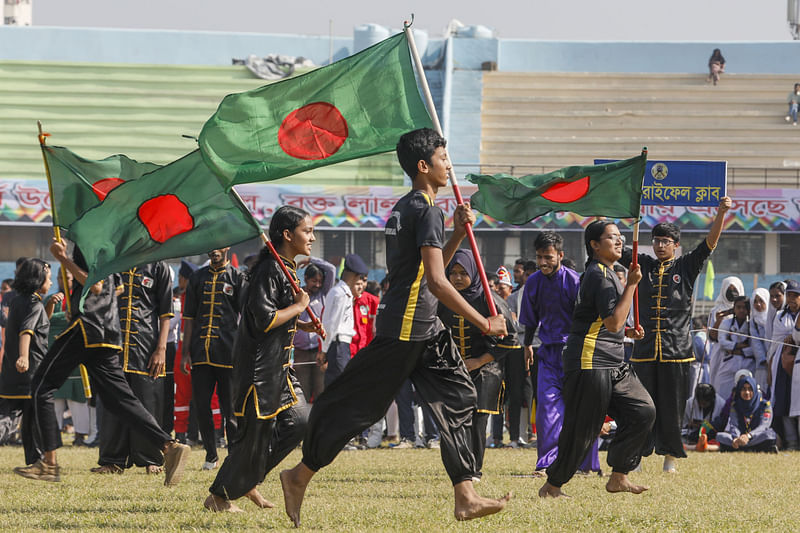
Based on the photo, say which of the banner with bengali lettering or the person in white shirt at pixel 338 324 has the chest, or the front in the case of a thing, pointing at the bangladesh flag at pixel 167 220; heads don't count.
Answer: the banner with bengali lettering

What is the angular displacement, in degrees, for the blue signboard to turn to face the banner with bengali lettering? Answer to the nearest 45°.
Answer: approximately 135° to its right

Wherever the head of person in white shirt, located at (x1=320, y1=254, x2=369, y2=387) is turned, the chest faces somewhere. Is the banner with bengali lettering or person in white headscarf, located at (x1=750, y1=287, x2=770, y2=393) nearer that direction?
the person in white headscarf

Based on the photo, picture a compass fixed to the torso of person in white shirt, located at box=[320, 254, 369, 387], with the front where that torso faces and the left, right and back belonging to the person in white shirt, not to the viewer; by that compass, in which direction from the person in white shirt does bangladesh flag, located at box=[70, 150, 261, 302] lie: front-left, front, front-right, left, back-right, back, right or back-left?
right

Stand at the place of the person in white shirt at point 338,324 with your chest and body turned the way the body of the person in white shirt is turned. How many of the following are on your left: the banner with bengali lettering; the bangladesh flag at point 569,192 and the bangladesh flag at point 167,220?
1
